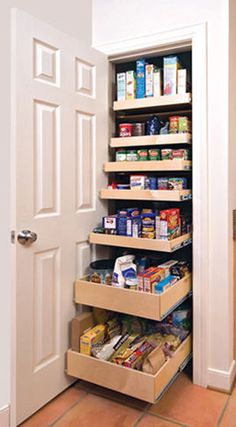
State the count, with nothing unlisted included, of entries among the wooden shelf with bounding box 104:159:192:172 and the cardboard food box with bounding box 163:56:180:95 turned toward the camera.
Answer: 2

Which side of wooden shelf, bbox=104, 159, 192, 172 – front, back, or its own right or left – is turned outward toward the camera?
front

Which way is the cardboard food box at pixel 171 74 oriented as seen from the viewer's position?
toward the camera

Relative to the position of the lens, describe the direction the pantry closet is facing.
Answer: facing the viewer and to the left of the viewer

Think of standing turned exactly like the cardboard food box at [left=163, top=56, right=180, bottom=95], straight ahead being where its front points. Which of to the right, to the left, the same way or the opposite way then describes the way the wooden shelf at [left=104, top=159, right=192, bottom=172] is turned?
the same way
